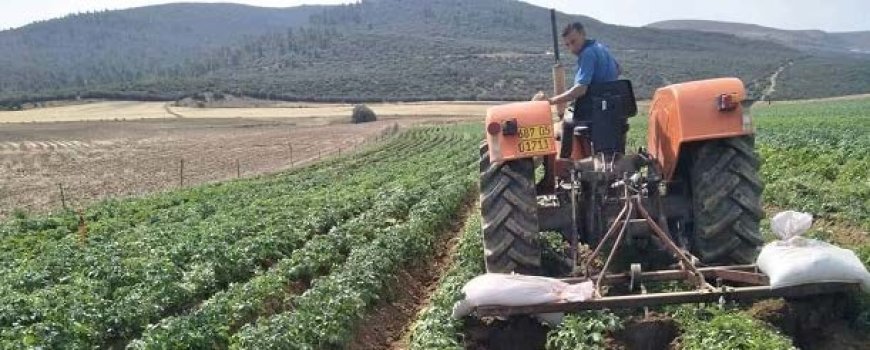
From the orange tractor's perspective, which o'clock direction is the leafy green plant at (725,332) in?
The leafy green plant is roughly at 5 o'clock from the orange tractor.

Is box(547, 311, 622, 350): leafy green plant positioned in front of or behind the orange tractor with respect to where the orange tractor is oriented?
behind

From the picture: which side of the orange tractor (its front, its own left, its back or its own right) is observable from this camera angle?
back
